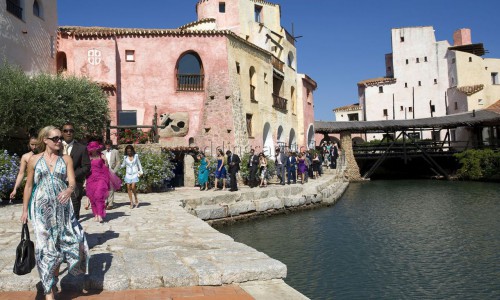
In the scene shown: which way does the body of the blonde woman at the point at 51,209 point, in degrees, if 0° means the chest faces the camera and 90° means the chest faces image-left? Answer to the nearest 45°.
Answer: approximately 0°

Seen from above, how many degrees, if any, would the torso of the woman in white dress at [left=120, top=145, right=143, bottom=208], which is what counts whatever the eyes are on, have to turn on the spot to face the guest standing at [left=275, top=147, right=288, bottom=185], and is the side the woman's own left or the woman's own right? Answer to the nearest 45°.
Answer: approximately 135° to the woman's own left

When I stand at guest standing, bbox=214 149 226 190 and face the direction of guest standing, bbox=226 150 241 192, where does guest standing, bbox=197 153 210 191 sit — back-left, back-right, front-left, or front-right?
back-right

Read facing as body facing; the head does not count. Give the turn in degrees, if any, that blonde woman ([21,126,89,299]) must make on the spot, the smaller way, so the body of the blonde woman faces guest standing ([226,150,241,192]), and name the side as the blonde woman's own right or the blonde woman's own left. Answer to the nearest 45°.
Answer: approximately 135° to the blonde woman's own left

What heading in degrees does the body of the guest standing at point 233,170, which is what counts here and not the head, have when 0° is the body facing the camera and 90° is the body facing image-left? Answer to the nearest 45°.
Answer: approximately 45°

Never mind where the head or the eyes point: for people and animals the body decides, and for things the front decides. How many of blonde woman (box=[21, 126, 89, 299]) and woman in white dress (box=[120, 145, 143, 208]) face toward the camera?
2
